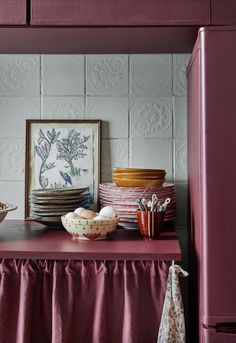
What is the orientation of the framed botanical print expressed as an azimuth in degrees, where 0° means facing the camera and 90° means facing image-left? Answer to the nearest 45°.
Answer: approximately 0°

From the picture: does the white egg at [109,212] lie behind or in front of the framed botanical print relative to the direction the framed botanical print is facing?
in front

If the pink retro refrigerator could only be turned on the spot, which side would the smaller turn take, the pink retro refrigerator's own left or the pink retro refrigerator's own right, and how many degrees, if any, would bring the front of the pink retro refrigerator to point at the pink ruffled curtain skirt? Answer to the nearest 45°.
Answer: approximately 90° to the pink retro refrigerator's own right

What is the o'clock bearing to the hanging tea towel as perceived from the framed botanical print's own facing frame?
The hanging tea towel is roughly at 11 o'clock from the framed botanical print.

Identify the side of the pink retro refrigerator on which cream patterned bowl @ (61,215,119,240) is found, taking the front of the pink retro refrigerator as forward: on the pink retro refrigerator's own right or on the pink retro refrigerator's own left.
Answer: on the pink retro refrigerator's own right

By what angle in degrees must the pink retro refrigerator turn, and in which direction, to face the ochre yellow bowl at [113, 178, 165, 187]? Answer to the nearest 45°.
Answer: approximately 135° to its right

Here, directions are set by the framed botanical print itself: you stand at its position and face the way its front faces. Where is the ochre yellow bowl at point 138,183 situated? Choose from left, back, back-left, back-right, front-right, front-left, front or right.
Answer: front-left

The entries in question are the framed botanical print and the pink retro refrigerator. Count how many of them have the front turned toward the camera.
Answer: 2

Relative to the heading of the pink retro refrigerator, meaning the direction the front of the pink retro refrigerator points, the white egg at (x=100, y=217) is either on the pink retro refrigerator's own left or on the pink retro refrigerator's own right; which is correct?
on the pink retro refrigerator's own right
